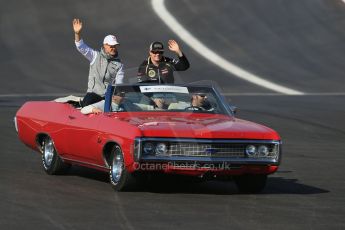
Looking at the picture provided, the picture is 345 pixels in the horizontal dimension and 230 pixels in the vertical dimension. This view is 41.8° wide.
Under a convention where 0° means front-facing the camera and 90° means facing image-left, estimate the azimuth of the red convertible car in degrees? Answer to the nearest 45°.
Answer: approximately 315°

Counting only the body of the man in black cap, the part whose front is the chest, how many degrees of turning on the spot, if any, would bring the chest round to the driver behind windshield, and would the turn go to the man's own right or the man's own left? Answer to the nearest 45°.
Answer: approximately 45° to the man's own left

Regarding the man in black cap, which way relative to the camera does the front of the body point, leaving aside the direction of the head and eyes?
toward the camera
